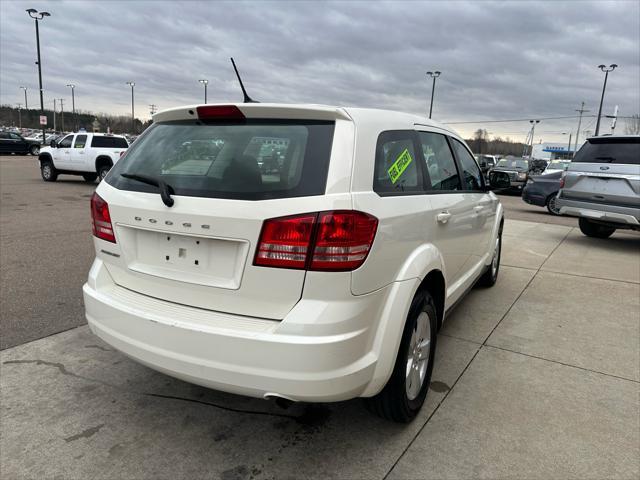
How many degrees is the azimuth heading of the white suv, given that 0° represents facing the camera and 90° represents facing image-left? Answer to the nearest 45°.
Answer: approximately 225°

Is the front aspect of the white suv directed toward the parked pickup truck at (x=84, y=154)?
no

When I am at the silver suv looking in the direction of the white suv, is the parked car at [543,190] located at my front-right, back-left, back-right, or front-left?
back-right

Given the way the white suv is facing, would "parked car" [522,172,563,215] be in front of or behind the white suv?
in front

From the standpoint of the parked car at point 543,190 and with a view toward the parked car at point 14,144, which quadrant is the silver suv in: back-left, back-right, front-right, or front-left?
back-left

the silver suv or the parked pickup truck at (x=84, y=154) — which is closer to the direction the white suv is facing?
the silver suv

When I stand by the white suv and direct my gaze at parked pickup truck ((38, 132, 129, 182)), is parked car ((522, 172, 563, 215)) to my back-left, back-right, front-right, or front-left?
front-right

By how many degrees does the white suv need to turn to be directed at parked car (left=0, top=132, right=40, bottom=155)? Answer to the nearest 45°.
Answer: approximately 90° to its left

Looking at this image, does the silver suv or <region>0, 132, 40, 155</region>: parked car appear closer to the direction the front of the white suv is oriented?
the silver suv

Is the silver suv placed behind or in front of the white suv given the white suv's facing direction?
in front
